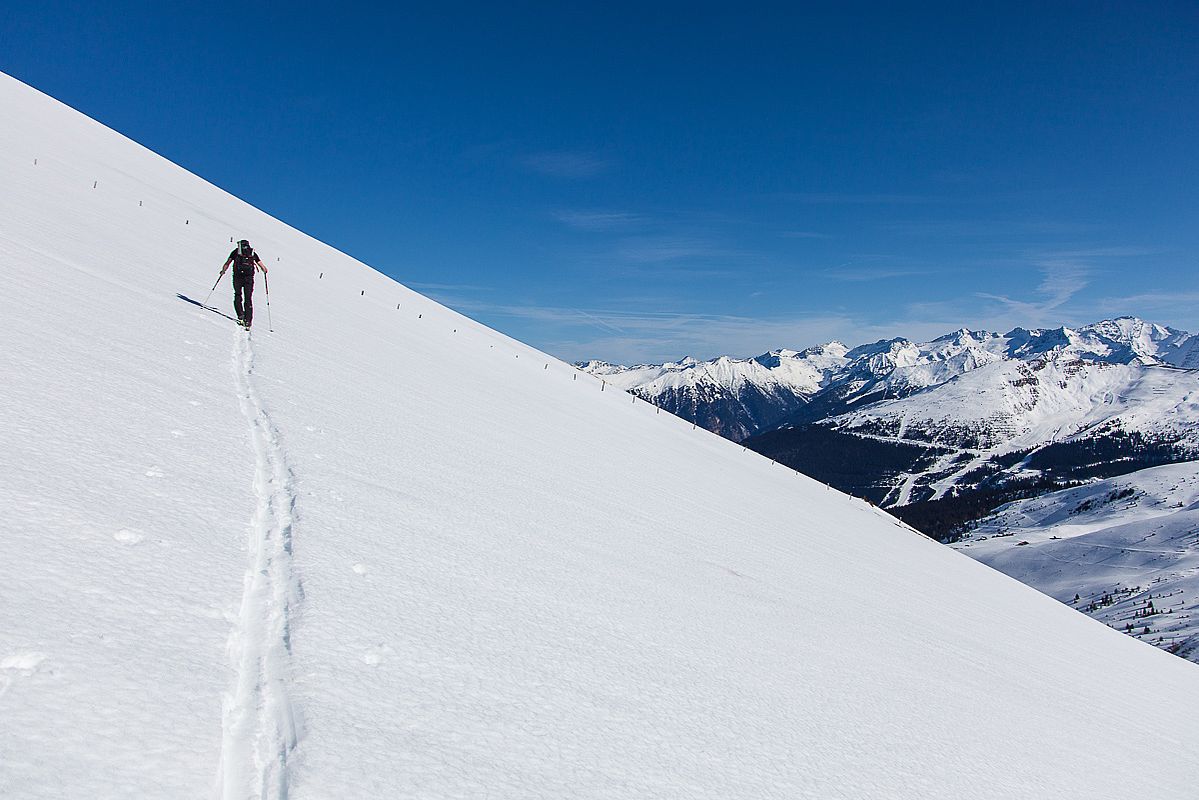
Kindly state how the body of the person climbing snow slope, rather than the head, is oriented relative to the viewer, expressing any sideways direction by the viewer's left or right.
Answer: facing away from the viewer
